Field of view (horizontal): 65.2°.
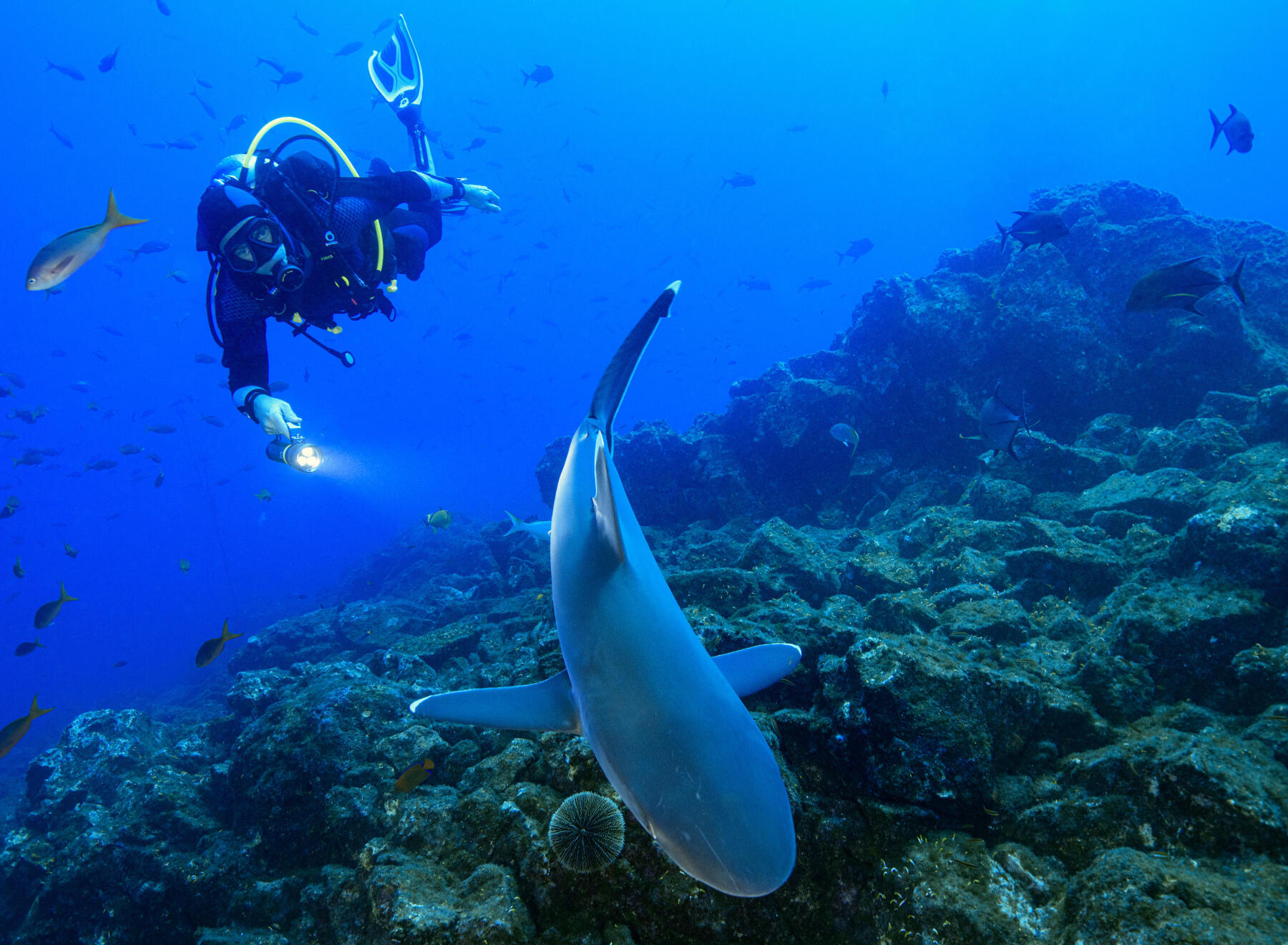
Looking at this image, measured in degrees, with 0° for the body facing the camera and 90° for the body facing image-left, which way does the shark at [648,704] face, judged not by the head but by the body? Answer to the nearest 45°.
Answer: approximately 315°

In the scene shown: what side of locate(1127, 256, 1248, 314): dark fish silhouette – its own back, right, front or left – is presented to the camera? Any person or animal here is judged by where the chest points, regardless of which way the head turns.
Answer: left

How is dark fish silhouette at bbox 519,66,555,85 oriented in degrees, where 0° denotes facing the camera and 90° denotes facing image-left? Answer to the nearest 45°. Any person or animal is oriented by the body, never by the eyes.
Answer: approximately 270°

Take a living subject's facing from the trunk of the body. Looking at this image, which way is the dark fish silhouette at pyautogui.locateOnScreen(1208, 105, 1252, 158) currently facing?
to the viewer's right

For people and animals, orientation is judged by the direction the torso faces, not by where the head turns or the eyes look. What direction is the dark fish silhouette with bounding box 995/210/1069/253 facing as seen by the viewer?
to the viewer's right

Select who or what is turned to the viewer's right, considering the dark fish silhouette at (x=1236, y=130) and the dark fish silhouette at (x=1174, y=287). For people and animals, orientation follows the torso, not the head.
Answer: the dark fish silhouette at (x=1236, y=130)

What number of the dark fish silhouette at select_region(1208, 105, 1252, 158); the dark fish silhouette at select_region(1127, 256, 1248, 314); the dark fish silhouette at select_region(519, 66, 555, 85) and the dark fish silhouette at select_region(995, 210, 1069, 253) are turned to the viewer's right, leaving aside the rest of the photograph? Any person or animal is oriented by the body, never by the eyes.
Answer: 3
